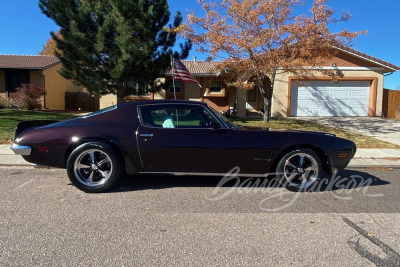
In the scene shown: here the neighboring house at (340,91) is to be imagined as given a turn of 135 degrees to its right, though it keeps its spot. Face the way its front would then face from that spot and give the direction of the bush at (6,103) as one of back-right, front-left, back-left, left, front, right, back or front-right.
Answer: front-left

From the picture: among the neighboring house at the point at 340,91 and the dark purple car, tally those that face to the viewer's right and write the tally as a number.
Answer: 1

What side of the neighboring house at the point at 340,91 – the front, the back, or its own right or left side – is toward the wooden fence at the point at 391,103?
left

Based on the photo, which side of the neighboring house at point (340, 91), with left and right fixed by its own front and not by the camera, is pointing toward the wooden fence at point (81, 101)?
right

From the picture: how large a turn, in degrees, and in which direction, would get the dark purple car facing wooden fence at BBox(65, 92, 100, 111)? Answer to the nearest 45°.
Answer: approximately 90° to its left

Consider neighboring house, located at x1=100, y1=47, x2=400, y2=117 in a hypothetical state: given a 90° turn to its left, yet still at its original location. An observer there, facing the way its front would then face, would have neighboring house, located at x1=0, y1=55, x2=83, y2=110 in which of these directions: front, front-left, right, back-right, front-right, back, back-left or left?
back

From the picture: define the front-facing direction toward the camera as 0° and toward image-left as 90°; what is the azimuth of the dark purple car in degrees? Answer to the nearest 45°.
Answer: approximately 270°

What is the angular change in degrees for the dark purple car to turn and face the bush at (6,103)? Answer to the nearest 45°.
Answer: approximately 135° to its left

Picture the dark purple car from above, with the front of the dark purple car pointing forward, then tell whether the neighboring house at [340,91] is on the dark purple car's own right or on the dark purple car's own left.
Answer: on the dark purple car's own left

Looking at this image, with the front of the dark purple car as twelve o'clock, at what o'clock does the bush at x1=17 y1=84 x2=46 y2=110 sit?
The bush is roughly at 8 o'clock from the dark purple car.

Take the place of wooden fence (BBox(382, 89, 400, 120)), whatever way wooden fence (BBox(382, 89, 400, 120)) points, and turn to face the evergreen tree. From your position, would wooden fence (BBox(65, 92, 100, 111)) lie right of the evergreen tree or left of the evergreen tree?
right

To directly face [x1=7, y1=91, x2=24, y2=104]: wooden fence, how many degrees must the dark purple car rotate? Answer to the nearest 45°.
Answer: approximately 135° to its left

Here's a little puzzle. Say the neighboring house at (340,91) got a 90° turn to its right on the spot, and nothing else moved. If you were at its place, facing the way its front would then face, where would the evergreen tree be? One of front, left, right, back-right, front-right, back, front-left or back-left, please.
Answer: front-left

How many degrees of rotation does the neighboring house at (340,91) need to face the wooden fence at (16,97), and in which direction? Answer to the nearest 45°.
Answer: approximately 90° to its right

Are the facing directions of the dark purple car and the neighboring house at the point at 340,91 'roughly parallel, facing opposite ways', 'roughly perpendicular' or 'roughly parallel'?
roughly perpendicular

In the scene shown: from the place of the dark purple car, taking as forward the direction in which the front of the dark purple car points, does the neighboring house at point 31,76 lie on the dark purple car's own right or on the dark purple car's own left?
on the dark purple car's own left
